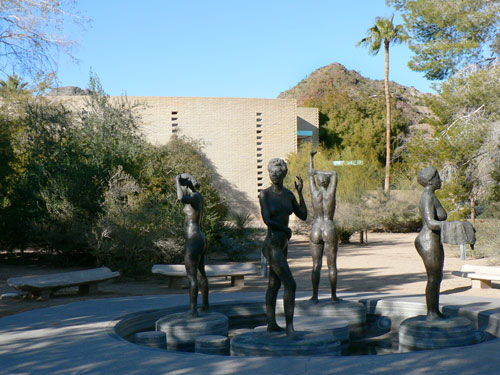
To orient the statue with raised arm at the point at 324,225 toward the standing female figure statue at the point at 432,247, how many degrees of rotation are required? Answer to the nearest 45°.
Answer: approximately 135° to its right

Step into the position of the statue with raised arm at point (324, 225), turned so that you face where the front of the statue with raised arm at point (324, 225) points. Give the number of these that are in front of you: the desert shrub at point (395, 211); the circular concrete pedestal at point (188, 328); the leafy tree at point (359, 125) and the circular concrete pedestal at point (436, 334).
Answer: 2

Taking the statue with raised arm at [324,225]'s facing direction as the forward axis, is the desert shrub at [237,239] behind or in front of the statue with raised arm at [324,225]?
in front

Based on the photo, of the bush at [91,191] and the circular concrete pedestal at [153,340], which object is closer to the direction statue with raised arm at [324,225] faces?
the bush

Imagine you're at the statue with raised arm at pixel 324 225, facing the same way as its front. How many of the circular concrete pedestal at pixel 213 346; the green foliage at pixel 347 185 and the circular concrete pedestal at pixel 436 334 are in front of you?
1

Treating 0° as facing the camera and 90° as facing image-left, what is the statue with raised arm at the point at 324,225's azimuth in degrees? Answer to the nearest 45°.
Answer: approximately 180°

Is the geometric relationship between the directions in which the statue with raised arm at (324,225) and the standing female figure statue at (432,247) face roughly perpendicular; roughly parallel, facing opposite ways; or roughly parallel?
roughly perpendicular
